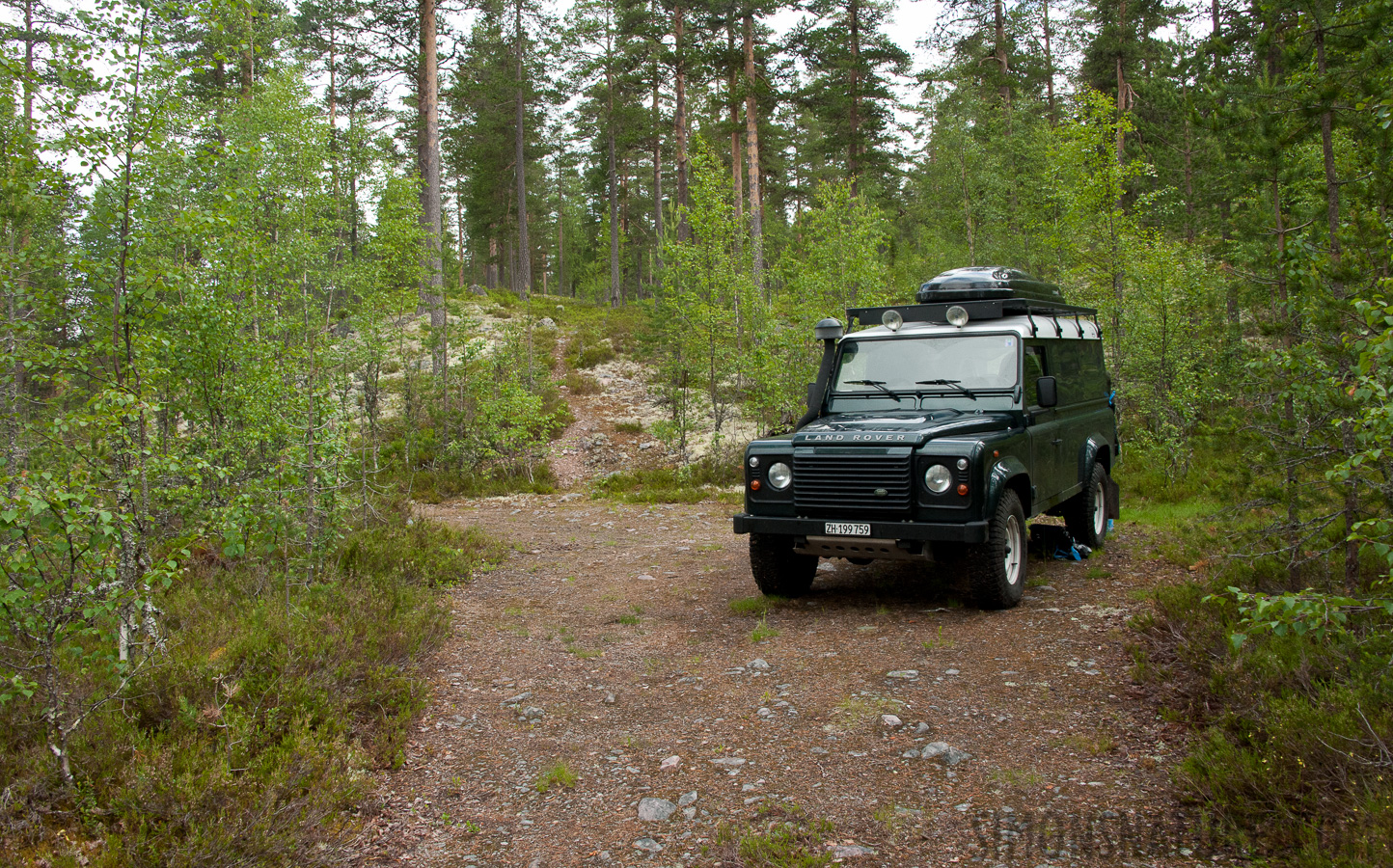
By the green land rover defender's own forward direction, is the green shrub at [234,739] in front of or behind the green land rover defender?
in front

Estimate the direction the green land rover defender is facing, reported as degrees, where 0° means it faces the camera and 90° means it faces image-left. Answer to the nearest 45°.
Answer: approximately 45°
